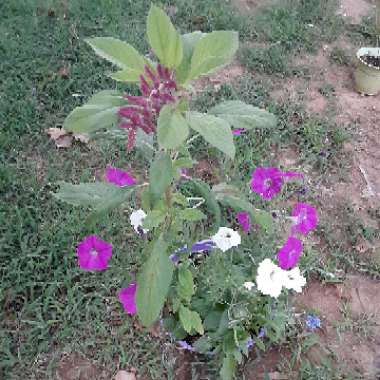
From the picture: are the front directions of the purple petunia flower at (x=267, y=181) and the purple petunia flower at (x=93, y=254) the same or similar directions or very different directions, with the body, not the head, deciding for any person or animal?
same or similar directions

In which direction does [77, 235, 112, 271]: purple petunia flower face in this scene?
toward the camera

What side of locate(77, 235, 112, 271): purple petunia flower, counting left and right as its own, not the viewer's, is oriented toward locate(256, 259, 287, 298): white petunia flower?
left

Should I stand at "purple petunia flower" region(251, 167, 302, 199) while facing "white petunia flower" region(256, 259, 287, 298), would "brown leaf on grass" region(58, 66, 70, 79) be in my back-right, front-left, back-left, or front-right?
back-right

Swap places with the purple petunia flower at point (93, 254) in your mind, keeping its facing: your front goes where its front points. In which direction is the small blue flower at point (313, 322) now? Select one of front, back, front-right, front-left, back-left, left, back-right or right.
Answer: left

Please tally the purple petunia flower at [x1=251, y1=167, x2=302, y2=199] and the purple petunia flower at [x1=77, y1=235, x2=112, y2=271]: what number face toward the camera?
2

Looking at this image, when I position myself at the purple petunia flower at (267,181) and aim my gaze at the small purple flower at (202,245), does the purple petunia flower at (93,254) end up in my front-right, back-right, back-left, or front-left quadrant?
front-right

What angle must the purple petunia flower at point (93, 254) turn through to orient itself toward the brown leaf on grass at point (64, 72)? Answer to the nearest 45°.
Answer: approximately 180°
